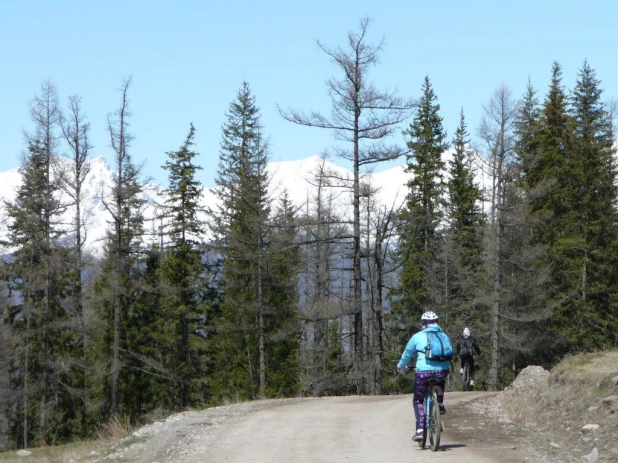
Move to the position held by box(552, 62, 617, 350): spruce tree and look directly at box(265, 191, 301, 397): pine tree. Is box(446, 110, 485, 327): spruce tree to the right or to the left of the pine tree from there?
right

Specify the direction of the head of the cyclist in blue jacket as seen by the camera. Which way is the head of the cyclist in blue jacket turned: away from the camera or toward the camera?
away from the camera

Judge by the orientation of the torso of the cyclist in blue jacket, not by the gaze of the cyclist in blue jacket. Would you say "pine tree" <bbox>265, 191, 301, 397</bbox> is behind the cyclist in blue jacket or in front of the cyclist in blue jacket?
in front

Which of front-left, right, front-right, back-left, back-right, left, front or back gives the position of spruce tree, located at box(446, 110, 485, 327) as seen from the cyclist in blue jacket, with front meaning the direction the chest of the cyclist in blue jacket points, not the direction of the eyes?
front-right

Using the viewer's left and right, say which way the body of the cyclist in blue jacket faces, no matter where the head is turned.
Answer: facing away from the viewer and to the left of the viewer

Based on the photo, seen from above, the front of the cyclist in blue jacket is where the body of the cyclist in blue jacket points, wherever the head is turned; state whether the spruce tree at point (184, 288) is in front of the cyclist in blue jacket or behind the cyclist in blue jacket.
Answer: in front

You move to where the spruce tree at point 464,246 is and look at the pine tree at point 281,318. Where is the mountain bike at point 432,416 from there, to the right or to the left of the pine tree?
left

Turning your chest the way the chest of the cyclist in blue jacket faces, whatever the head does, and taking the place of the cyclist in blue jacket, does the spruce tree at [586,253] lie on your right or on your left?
on your right
